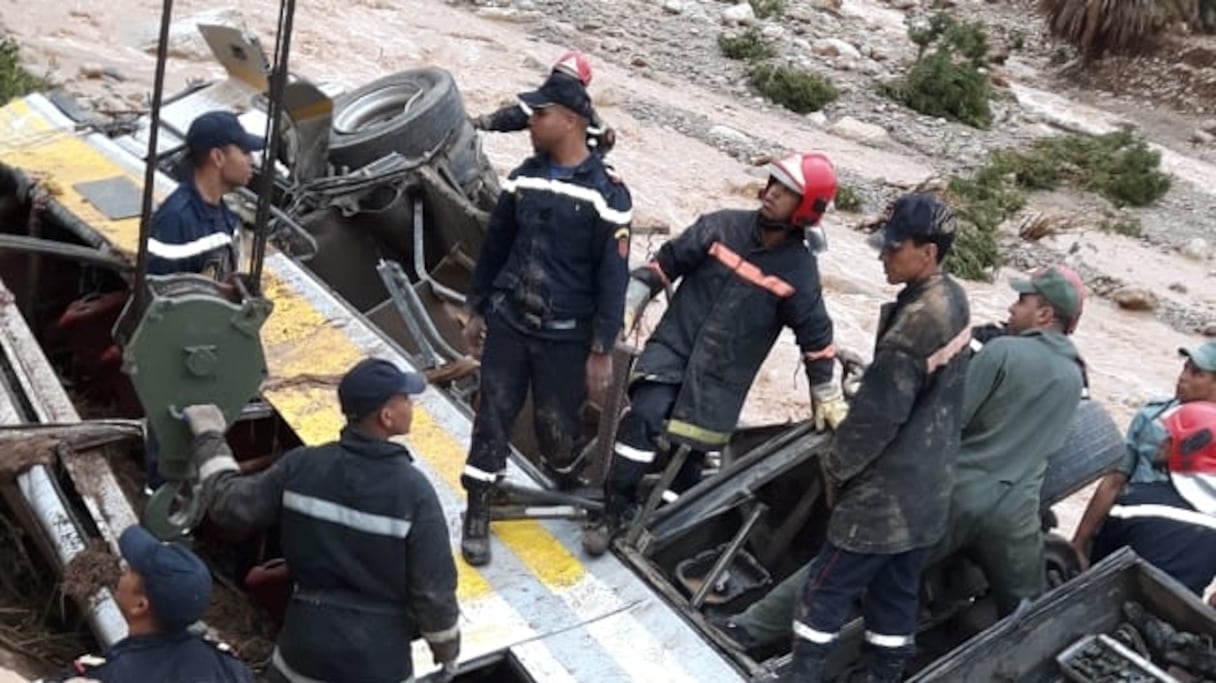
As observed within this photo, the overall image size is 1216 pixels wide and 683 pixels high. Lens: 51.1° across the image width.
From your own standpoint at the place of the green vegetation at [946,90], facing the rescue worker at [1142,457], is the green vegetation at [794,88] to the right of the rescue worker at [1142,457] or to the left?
right

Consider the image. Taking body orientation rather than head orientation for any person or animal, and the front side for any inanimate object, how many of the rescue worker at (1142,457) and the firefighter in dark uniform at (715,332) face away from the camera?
0

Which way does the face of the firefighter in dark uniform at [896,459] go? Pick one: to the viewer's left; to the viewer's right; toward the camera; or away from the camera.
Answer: to the viewer's left

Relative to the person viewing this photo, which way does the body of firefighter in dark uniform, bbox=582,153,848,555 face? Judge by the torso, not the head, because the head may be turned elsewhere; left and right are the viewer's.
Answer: facing the viewer and to the left of the viewer

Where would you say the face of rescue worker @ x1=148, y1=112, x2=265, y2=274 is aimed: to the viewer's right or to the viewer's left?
to the viewer's right

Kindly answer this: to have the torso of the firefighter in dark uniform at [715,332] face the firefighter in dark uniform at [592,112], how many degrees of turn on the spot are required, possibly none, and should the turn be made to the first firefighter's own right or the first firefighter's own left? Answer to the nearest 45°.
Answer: approximately 90° to the first firefighter's own right

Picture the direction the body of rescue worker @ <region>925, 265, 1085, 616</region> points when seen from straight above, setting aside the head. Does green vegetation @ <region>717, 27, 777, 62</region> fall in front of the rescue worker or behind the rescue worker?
in front

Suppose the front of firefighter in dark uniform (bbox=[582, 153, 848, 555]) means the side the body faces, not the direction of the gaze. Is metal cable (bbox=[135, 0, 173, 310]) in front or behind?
in front

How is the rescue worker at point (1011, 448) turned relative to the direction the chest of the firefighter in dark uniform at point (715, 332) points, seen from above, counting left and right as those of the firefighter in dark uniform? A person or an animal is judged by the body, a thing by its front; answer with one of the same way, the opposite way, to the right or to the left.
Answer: to the right

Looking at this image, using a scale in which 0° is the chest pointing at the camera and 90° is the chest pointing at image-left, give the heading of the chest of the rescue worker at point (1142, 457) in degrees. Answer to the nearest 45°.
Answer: approximately 90°

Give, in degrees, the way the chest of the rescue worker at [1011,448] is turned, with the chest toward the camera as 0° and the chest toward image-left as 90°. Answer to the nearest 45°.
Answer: approximately 135°
